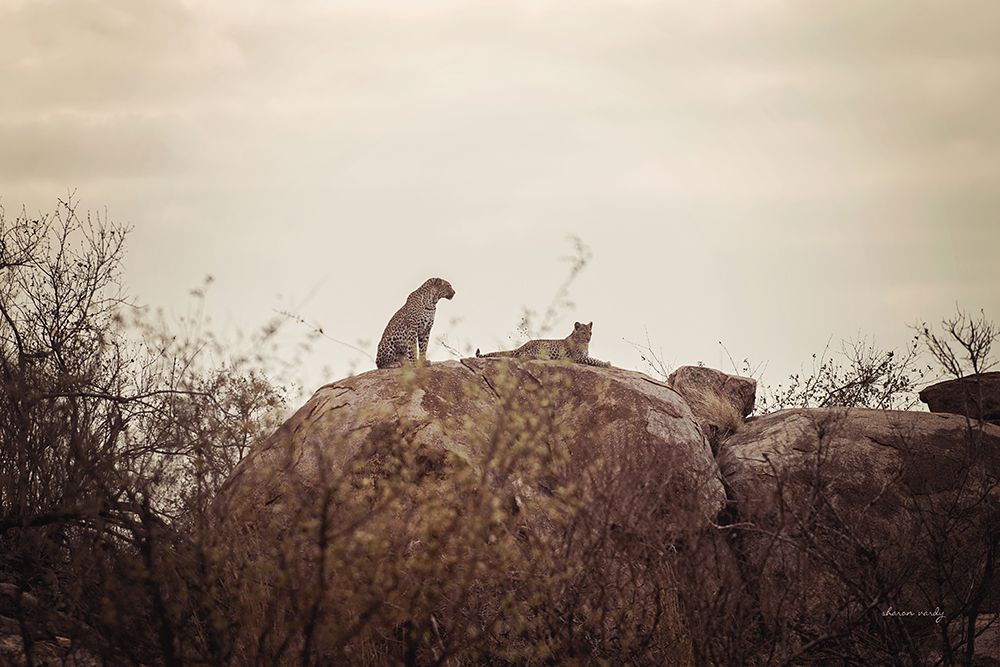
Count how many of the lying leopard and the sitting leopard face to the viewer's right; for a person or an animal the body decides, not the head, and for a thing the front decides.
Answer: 2

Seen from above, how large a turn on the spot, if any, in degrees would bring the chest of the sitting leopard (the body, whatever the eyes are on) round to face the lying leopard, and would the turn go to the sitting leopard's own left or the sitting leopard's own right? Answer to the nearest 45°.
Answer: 0° — it already faces it

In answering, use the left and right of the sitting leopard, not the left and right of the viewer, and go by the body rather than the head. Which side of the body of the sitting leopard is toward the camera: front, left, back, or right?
right

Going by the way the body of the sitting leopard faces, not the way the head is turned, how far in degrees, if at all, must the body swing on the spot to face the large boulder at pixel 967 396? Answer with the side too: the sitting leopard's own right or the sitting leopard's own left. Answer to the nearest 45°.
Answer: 0° — it already faces it

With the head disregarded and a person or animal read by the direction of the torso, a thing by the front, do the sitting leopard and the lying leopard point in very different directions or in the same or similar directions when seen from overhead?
same or similar directions

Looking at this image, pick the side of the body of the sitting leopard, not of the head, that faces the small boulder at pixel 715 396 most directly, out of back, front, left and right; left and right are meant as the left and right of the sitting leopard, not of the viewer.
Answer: front

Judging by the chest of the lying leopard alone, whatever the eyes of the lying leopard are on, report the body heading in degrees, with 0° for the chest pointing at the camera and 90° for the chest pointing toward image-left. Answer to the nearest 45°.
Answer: approximately 270°

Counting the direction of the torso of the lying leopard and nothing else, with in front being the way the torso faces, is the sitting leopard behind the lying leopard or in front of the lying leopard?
behind

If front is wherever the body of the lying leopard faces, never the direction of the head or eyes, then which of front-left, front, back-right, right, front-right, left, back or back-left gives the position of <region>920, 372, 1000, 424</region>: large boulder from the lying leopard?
front
